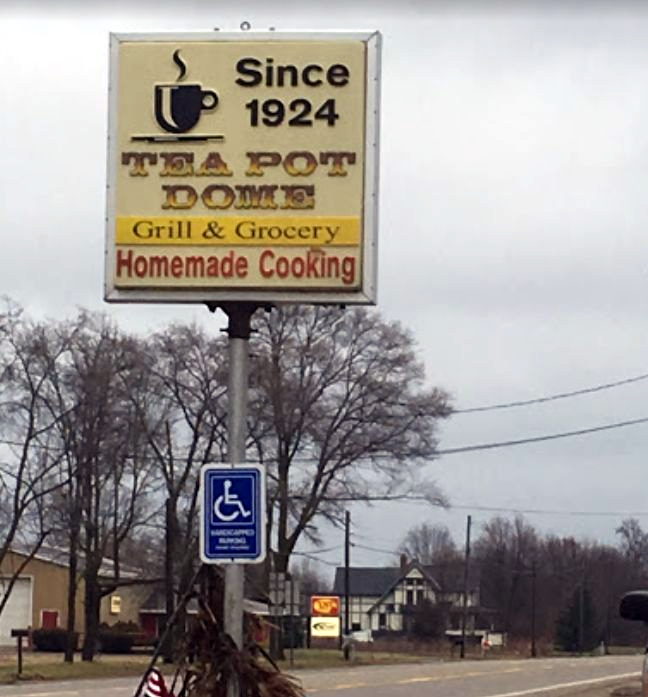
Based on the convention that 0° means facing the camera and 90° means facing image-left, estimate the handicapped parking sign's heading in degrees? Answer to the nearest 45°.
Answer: approximately 0°

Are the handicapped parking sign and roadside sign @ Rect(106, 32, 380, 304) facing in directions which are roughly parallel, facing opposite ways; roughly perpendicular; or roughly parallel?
roughly parallel

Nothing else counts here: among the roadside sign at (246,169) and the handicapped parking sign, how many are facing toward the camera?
2

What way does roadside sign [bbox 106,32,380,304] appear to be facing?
toward the camera
